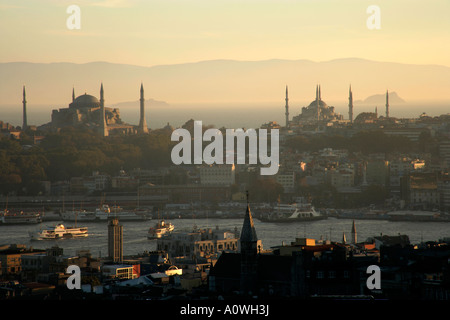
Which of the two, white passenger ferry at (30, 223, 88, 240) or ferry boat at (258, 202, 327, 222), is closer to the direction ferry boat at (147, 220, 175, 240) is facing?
the white passenger ferry

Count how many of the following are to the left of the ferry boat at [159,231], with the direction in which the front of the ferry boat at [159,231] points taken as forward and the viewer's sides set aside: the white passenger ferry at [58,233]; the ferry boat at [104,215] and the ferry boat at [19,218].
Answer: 0

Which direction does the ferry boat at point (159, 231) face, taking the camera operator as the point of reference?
facing the viewer and to the left of the viewer

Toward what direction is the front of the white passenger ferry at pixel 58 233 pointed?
to the viewer's left

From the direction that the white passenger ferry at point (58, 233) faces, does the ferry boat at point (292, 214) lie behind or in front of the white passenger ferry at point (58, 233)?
behind

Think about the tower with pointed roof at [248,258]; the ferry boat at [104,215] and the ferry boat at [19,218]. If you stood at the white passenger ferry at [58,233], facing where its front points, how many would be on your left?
1
